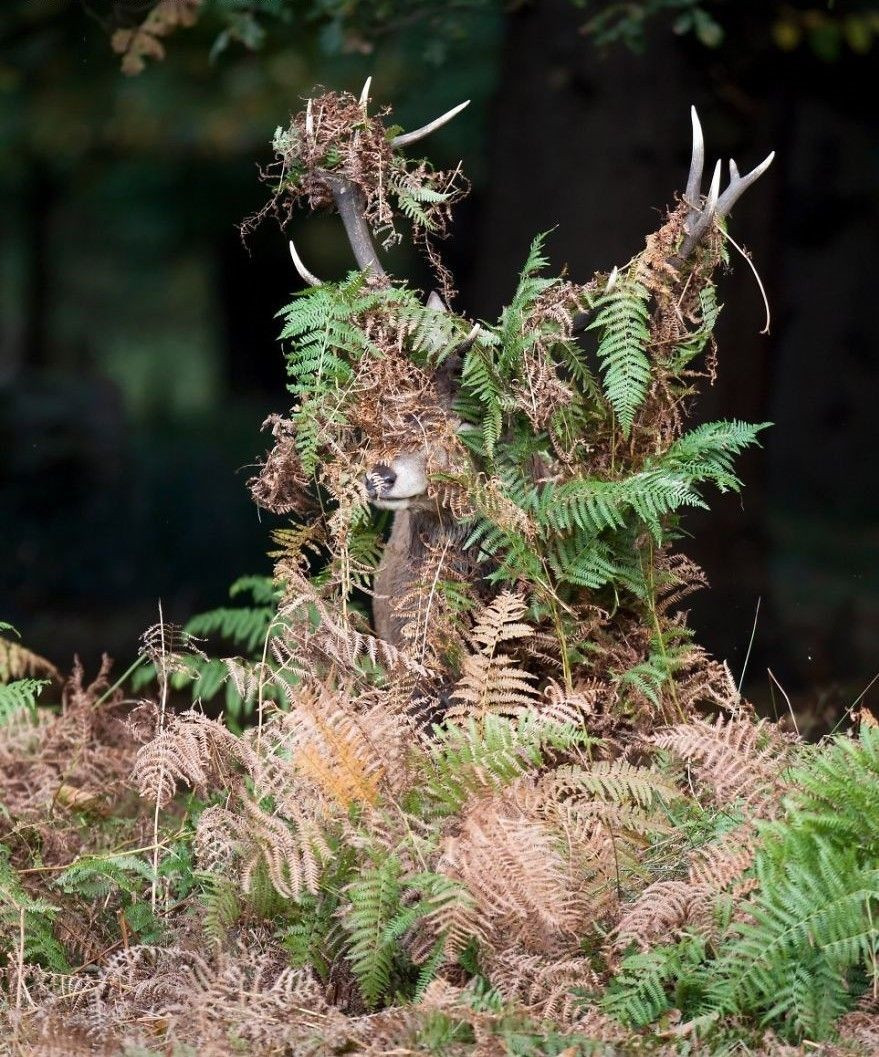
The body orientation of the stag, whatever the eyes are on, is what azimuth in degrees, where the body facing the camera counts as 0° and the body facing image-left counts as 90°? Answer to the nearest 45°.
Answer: approximately 45°
